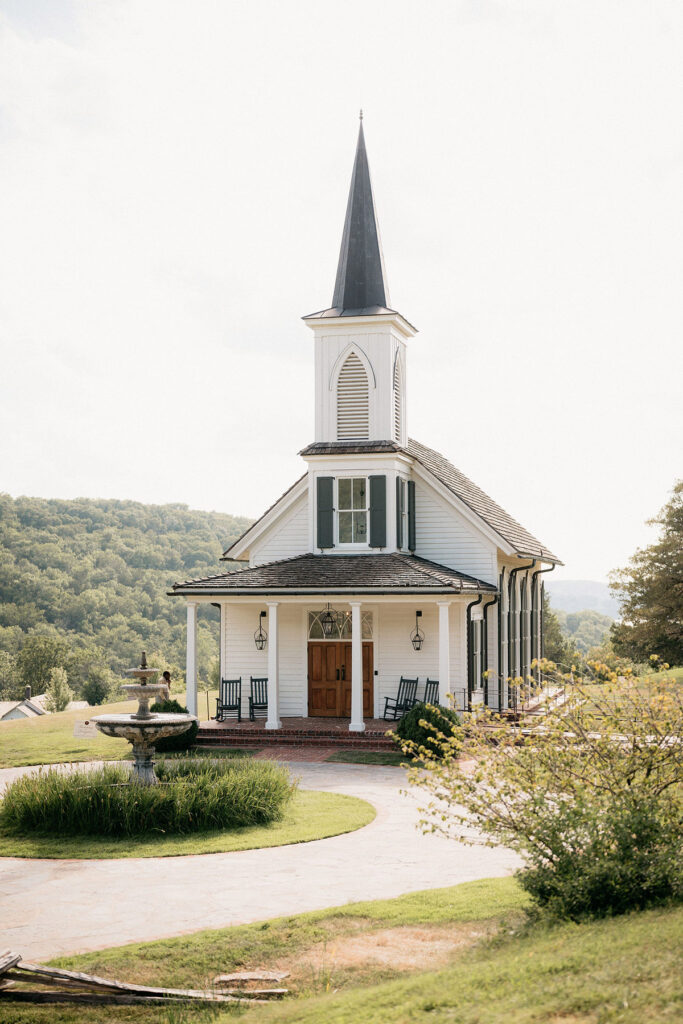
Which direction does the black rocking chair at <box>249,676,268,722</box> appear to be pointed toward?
toward the camera

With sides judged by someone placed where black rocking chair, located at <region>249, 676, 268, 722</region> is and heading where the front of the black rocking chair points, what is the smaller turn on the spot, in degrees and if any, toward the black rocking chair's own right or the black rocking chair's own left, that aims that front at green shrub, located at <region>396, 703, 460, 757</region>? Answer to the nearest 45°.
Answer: approximately 45° to the black rocking chair's own left

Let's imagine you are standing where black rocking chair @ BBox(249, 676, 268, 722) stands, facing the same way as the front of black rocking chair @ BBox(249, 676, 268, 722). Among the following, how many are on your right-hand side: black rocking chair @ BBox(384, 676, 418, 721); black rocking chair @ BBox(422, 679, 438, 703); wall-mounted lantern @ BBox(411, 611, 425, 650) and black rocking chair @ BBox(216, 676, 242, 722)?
1

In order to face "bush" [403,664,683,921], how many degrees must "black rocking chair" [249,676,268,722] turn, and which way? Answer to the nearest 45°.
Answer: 0° — it already faces it

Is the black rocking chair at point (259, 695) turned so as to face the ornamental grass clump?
yes

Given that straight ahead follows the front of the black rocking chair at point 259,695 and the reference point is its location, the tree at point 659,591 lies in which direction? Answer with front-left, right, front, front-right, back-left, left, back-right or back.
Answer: back-left

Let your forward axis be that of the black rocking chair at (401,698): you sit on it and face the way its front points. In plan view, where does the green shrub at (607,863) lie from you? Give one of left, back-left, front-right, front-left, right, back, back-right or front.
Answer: front-left

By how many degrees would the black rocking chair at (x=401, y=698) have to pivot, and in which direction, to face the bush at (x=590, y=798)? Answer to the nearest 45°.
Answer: approximately 45° to its left

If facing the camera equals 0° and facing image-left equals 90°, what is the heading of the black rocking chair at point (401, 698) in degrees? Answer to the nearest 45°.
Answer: approximately 45°

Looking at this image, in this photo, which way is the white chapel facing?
toward the camera

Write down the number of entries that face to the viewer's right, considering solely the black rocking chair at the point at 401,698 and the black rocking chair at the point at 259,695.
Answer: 0
